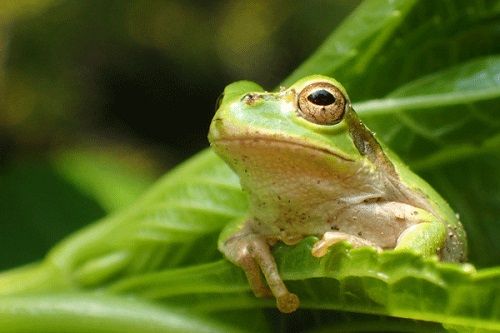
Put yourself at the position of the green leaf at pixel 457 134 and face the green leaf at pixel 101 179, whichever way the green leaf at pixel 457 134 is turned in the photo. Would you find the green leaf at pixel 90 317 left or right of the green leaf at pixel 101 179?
left

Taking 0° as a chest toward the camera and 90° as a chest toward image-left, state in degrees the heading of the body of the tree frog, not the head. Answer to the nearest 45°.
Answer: approximately 45°

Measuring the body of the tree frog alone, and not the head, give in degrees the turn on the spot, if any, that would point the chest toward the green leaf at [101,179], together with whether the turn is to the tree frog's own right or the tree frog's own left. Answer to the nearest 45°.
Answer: approximately 90° to the tree frog's own right
